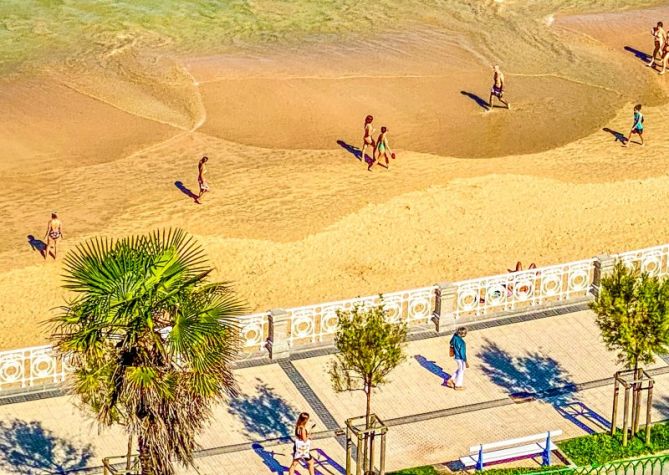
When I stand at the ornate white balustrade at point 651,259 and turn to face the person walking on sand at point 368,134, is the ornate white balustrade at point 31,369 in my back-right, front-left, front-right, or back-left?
front-left

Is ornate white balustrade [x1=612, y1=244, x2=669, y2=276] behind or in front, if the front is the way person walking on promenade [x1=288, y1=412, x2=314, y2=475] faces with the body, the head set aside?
in front

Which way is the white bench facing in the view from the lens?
facing away from the viewer and to the left of the viewer

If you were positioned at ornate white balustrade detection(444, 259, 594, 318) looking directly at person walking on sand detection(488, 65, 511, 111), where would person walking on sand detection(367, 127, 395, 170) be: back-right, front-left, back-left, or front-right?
front-left
